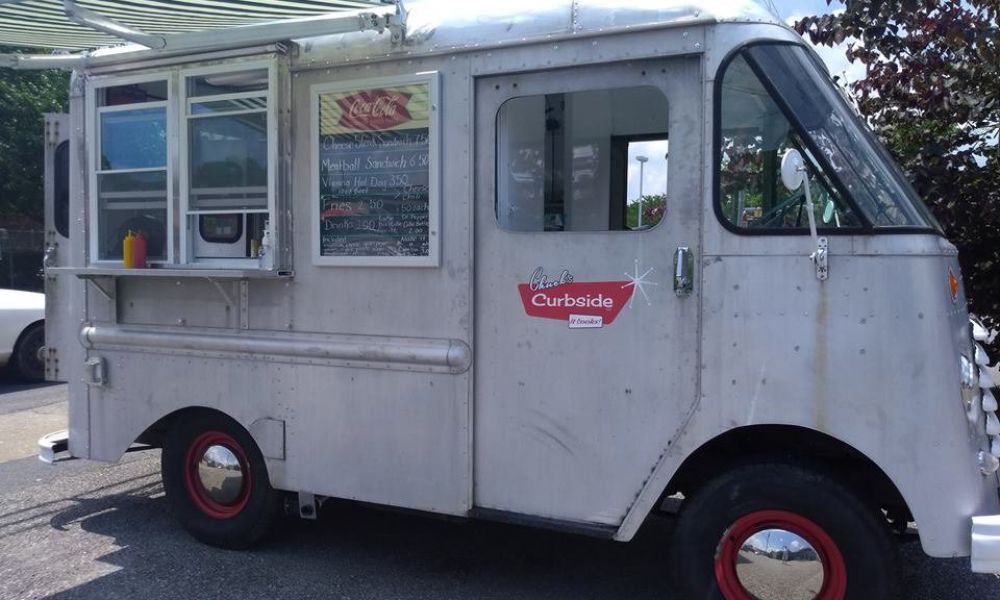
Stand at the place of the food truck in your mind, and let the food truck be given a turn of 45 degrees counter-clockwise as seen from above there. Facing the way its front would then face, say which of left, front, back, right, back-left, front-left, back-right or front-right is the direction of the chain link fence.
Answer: back-left

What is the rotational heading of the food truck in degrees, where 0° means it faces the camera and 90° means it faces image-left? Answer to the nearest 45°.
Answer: approximately 315°

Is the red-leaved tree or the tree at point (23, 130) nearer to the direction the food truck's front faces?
the red-leaved tree

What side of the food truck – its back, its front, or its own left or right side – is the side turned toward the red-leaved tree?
left

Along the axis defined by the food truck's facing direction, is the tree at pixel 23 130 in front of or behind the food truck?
behind

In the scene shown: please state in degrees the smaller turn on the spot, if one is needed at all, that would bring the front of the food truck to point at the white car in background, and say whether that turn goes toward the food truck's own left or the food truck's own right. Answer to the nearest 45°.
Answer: approximately 180°

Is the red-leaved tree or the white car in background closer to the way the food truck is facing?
the red-leaved tree
